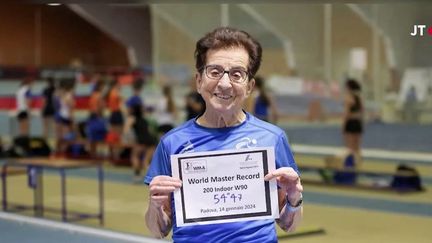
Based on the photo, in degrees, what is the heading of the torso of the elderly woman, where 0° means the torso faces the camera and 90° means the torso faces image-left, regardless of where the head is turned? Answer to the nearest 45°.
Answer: approximately 0°

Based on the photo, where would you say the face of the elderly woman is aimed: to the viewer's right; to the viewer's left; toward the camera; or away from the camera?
toward the camera
